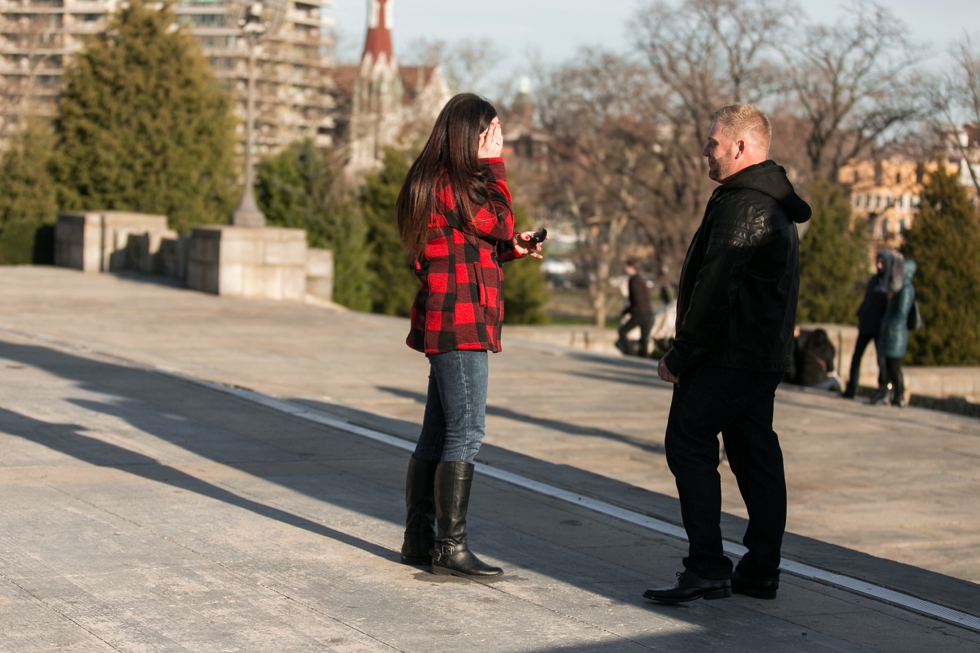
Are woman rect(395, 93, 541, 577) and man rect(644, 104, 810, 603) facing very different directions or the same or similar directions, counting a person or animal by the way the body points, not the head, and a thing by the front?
very different directions

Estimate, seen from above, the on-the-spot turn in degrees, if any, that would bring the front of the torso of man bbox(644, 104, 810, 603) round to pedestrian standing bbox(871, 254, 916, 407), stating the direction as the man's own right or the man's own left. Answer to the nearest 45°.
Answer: approximately 90° to the man's own right

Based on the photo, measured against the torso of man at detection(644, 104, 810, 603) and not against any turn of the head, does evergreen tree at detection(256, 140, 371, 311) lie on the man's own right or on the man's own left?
on the man's own right

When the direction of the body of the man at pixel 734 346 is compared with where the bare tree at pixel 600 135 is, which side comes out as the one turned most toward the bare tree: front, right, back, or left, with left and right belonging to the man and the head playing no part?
right

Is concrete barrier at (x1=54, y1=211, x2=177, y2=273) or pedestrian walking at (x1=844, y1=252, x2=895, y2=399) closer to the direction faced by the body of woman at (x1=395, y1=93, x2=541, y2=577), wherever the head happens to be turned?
the pedestrian walking

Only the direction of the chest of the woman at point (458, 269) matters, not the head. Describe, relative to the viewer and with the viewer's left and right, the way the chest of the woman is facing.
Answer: facing to the right of the viewer

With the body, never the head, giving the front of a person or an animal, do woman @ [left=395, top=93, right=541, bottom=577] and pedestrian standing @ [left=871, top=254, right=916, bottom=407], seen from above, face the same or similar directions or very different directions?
very different directions

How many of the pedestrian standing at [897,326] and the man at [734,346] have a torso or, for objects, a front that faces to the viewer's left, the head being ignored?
2

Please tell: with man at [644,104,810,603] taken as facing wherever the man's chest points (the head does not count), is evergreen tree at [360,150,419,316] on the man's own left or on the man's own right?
on the man's own right

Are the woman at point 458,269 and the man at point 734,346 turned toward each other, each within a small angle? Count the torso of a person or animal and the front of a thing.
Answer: yes

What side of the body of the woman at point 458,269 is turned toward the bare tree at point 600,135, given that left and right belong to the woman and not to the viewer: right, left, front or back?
left

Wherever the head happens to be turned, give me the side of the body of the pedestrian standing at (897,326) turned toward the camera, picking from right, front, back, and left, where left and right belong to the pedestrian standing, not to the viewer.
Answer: left

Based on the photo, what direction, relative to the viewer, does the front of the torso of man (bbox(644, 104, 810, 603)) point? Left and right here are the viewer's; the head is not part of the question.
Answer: facing to the left of the viewer

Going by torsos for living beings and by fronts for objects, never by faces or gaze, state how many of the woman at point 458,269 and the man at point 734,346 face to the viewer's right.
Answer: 1
